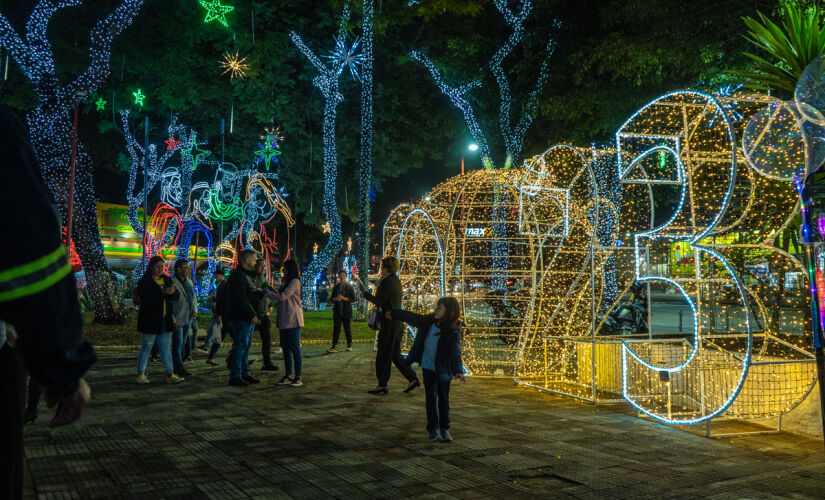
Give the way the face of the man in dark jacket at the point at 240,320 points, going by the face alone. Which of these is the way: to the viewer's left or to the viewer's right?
to the viewer's right

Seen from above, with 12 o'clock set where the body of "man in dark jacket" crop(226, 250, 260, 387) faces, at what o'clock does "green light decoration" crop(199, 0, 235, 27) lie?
The green light decoration is roughly at 9 o'clock from the man in dark jacket.

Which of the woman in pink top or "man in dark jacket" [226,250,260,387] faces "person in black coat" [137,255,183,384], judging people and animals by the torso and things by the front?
the woman in pink top

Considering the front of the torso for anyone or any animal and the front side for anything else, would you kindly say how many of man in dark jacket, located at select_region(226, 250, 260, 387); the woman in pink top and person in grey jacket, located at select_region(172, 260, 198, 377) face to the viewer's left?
1

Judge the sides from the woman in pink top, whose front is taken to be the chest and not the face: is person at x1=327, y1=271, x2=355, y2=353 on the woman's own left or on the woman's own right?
on the woman's own right

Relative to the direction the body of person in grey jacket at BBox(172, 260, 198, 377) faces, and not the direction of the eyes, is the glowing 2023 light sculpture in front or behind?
in front

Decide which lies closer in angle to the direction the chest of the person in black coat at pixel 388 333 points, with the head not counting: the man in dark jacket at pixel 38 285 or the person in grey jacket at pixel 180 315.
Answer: the person in grey jacket

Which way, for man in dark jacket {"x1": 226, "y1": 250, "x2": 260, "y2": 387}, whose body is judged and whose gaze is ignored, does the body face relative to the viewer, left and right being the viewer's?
facing to the right of the viewer

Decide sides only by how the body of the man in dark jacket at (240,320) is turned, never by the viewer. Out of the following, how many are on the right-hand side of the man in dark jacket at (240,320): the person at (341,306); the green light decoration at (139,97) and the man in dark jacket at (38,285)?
1
